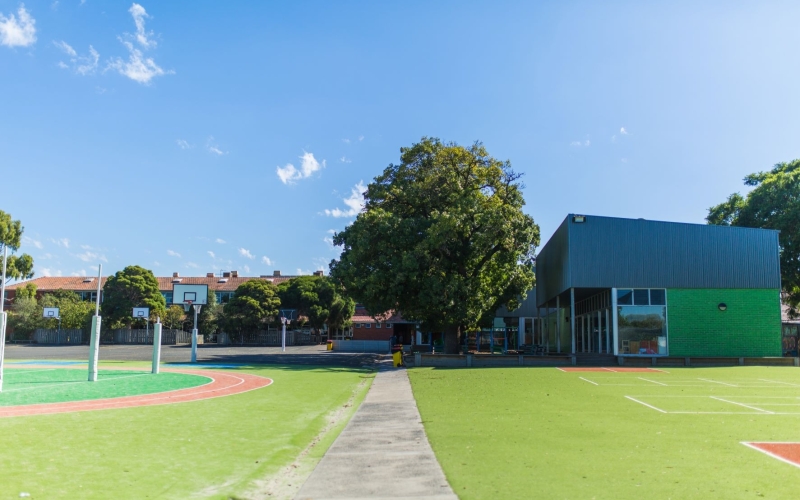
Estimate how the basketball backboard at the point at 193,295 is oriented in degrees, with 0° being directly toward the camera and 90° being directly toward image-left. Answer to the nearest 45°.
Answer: approximately 0°

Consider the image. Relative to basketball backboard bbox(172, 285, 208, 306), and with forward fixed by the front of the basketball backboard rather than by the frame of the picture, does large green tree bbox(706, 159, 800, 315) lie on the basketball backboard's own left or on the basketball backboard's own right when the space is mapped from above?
on the basketball backboard's own left
